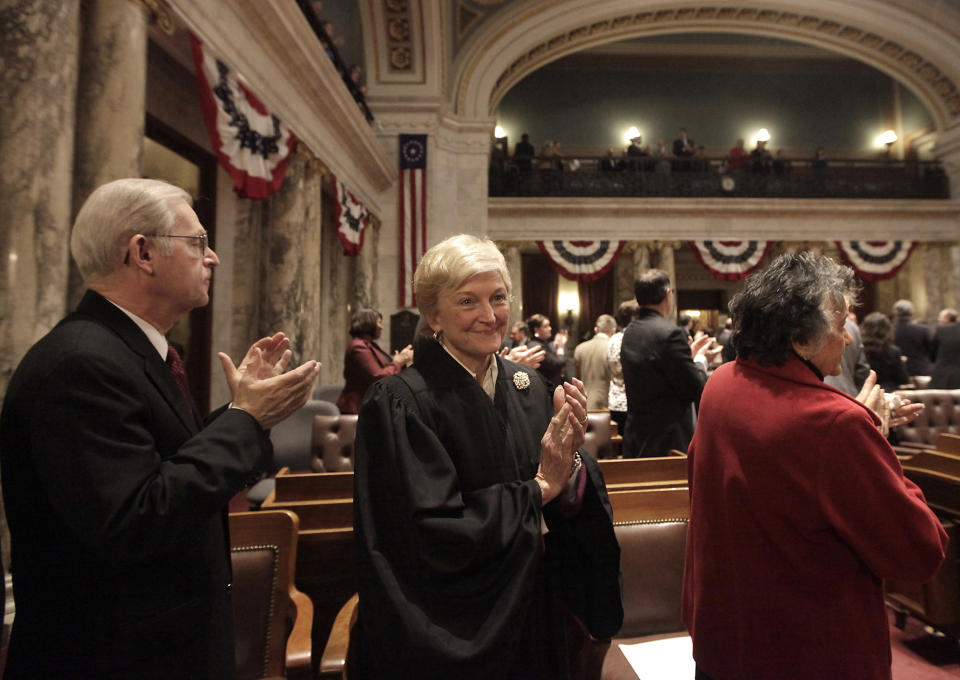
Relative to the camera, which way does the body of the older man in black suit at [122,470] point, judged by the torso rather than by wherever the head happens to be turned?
to the viewer's right

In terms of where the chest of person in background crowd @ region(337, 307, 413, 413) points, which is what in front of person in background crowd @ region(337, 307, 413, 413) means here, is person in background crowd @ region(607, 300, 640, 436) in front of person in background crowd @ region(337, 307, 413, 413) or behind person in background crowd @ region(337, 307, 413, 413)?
in front

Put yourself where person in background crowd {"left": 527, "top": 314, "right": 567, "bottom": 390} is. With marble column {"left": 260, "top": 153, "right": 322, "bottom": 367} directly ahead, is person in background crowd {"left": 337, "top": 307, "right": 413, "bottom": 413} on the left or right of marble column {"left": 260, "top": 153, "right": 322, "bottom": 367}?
left

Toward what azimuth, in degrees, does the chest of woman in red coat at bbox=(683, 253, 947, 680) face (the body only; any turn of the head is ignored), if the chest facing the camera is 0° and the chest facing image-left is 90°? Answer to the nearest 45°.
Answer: approximately 225°

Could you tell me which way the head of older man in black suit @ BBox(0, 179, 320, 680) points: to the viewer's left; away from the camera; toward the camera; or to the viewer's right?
to the viewer's right

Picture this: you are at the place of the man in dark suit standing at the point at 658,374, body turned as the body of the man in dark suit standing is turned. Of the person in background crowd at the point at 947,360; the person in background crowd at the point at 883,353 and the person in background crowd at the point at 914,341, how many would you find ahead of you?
3

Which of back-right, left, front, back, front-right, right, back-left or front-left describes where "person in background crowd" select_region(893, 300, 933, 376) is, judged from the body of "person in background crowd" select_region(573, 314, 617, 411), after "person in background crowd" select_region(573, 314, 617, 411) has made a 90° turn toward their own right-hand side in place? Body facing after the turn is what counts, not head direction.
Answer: front-left

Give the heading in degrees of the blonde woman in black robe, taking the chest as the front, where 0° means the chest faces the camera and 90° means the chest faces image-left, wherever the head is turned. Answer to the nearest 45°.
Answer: approximately 315°
